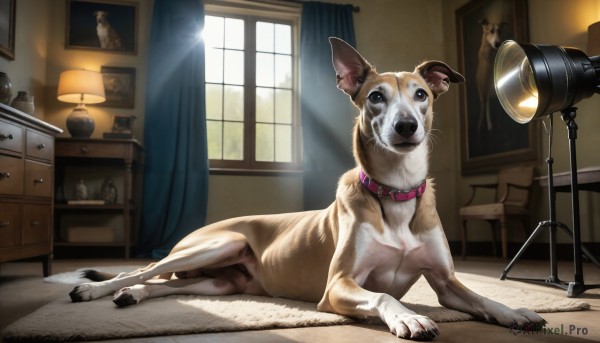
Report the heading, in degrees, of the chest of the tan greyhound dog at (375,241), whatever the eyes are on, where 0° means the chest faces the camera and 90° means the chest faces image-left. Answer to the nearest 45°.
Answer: approximately 315°

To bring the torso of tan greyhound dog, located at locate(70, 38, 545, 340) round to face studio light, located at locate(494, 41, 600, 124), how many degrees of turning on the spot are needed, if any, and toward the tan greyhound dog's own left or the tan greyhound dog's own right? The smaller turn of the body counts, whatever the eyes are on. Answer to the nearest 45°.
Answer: approximately 45° to the tan greyhound dog's own left

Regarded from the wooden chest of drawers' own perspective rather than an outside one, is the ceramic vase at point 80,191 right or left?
on its left

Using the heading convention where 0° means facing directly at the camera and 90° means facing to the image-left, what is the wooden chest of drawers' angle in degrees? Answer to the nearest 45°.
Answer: approximately 315°

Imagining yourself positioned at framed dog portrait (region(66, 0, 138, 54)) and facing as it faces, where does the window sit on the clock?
The window is roughly at 9 o'clock from the framed dog portrait.

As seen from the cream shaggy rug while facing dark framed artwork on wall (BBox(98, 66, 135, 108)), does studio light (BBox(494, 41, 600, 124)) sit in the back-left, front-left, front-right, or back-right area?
back-right

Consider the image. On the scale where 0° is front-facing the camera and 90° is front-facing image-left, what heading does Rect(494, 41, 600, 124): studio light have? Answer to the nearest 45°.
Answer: approximately 45°

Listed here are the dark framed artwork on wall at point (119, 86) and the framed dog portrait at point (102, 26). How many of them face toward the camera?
2

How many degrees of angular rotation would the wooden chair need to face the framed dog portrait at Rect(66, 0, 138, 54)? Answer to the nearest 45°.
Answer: approximately 45° to its right

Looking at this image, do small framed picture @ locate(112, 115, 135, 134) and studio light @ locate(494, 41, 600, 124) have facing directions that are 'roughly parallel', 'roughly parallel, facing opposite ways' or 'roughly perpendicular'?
roughly perpendicular

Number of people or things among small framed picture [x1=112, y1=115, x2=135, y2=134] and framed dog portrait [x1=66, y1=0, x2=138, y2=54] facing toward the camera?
2
